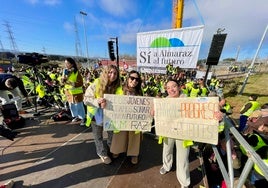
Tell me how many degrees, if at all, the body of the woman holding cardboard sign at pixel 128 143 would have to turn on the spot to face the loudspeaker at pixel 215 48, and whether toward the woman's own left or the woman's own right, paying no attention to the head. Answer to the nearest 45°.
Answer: approximately 135° to the woman's own left

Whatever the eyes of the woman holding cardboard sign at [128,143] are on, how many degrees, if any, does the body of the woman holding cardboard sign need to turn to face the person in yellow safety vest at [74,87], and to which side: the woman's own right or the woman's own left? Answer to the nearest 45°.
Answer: approximately 135° to the woman's own right

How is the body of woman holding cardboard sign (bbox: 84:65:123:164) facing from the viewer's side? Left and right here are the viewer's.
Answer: facing the viewer and to the right of the viewer

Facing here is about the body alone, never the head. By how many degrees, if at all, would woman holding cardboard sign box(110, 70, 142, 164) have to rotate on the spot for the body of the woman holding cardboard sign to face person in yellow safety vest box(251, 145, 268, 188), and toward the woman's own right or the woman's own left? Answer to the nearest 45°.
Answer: approximately 45° to the woman's own left

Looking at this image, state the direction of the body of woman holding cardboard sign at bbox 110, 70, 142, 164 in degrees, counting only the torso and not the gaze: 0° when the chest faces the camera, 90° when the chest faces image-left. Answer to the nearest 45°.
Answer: approximately 0°

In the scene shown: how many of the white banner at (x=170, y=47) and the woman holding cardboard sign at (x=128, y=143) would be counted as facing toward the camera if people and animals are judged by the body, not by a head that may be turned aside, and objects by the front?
2

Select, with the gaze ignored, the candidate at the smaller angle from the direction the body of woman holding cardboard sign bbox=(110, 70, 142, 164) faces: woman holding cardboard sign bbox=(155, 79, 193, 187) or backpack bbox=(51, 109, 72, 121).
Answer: the woman holding cardboard sign

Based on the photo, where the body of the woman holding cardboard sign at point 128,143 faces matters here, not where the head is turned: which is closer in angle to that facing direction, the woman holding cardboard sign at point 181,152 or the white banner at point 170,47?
the woman holding cardboard sign

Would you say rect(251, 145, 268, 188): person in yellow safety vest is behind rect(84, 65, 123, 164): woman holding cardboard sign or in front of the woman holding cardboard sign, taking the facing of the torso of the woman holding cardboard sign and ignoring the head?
in front

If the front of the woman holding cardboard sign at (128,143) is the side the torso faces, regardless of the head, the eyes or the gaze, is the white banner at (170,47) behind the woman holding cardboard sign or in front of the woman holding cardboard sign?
behind

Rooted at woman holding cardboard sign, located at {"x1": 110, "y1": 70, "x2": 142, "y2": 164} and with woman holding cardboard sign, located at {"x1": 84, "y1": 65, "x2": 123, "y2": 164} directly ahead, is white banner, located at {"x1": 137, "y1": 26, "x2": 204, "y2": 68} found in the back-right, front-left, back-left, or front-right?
back-right
